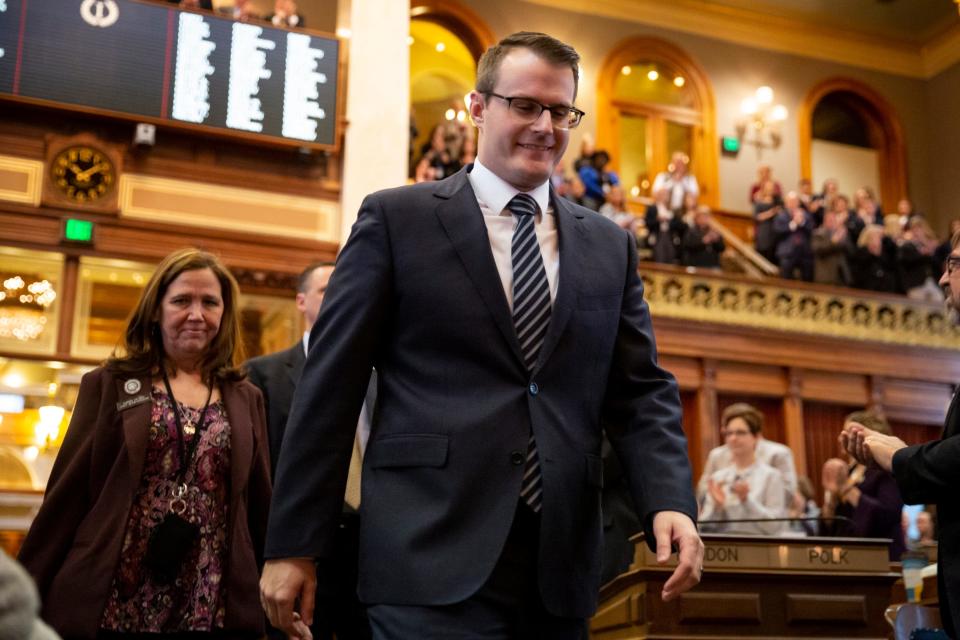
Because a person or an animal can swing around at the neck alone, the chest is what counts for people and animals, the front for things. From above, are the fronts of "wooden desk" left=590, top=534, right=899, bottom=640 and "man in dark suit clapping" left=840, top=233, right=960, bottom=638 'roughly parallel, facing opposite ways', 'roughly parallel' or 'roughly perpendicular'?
roughly perpendicular

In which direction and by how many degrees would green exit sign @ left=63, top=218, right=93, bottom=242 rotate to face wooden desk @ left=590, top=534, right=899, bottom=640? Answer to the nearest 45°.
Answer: approximately 45° to its left

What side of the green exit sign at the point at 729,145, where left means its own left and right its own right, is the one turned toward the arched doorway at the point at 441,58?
right

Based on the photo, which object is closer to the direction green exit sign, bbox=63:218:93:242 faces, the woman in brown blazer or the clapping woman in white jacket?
the woman in brown blazer

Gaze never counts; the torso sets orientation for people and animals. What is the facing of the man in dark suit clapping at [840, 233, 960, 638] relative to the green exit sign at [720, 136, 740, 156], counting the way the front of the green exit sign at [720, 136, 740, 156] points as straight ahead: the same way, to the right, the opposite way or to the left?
to the right

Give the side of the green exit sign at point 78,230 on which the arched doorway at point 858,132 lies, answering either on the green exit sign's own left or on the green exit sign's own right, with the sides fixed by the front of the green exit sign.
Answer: on the green exit sign's own left

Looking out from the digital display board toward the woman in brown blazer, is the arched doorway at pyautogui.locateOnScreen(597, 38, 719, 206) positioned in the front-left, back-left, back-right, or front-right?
back-left

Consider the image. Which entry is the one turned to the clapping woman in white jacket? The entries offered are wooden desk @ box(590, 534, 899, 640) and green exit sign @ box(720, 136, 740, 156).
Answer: the green exit sign

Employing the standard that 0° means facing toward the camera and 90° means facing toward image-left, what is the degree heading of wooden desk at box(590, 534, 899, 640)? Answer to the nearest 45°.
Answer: approximately 0°
